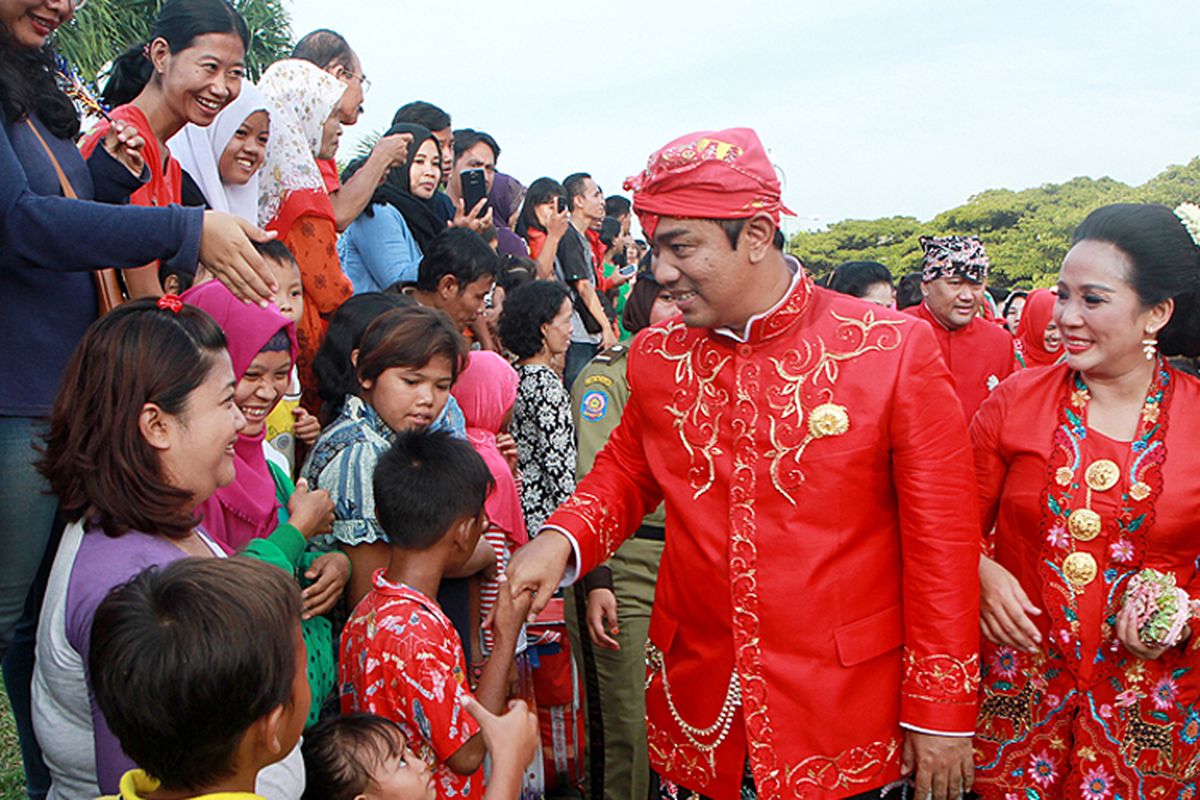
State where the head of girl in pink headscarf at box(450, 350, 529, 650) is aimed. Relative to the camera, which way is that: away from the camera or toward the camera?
away from the camera

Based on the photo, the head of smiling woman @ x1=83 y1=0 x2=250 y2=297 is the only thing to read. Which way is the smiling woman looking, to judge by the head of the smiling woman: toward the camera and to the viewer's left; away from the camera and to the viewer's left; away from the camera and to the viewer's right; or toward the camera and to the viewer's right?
toward the camera and to the viewer's right

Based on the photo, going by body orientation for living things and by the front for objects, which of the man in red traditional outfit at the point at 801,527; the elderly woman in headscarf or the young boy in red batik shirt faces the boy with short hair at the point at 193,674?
the man in red traditional outfit

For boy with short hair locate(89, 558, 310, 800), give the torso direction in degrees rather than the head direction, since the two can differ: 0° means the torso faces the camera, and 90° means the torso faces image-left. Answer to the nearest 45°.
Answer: approximately 225°

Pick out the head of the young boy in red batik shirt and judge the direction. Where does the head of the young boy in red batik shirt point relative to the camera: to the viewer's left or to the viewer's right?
to the viewer's right

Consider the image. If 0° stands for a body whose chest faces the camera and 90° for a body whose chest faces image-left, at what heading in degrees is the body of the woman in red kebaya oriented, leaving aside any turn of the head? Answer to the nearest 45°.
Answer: approximately 45°

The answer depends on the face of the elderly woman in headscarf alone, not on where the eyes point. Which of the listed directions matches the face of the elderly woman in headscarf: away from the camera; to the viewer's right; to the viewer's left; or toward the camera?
to the viewer's right

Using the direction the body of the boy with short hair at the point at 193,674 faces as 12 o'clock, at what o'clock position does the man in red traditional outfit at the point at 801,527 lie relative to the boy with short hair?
The man in red traditional outfit is roughly at 1 o'clock from the boy with short hair.

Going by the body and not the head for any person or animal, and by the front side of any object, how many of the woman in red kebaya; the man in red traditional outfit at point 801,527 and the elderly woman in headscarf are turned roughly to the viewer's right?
1

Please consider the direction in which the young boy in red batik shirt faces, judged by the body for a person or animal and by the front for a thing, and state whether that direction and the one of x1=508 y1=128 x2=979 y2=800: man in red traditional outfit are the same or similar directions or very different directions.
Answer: very different directions

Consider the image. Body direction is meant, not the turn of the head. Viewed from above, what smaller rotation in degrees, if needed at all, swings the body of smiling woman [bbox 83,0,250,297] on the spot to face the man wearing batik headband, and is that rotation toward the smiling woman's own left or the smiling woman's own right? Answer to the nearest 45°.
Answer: approximately 45° to the smiling woman's own left

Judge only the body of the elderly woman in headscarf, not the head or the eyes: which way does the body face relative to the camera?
to the viewer's right

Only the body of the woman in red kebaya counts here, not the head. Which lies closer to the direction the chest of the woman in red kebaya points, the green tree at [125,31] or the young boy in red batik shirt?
the young boy in red batik shirt

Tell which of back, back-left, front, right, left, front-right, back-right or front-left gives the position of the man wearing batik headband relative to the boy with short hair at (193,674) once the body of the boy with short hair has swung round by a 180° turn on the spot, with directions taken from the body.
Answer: back

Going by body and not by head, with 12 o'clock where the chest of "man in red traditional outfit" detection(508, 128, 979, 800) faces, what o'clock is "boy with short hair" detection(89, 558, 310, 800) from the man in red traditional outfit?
The boy with short hair is roughly at 12 o'clock from the man in red traditional outfit.

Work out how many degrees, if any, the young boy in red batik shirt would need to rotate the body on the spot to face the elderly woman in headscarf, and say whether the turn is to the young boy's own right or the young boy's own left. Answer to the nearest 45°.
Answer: approximately 45° to the young boy's own left
